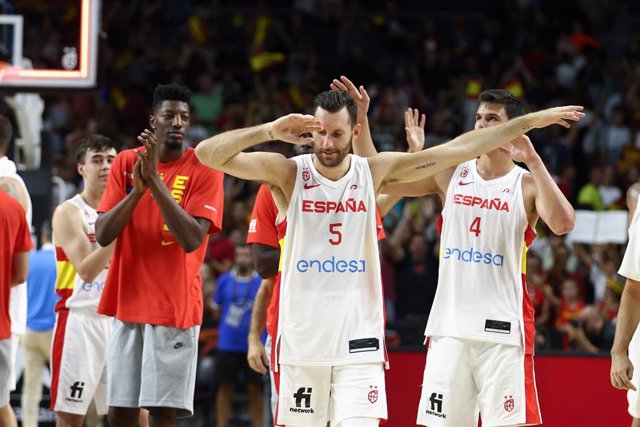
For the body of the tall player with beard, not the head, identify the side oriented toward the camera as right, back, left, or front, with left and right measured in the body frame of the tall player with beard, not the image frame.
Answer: front

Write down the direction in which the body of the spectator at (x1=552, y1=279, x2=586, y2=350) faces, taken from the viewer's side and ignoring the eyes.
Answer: toward the camera

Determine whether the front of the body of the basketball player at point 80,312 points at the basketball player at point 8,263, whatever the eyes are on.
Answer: no

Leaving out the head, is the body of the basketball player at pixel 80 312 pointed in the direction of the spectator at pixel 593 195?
no

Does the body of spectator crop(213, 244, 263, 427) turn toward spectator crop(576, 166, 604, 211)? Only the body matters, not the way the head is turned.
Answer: no

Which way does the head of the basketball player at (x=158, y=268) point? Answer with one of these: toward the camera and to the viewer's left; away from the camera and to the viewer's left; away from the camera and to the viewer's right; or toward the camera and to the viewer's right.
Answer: toward the camera and to the viewer's right

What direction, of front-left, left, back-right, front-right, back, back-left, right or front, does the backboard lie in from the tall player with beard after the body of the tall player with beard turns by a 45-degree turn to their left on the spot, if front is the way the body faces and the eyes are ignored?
back

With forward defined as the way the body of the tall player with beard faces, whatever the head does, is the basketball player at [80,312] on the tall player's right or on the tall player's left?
on the tall player's right

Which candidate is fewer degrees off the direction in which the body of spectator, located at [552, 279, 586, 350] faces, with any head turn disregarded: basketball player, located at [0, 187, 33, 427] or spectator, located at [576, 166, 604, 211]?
the basketball player

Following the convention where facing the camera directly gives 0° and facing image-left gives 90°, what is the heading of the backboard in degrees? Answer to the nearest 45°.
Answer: approximately 0°

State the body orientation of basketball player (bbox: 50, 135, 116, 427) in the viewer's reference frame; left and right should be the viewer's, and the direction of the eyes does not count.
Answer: facing the viewer and to the right of the viewer

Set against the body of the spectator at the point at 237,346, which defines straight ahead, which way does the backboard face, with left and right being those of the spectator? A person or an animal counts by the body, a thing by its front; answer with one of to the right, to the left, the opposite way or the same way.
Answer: the same way

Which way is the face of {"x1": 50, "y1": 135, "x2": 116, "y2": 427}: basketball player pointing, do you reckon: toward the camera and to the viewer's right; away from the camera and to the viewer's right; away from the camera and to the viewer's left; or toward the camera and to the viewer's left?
toward the camera and to the viewer's right

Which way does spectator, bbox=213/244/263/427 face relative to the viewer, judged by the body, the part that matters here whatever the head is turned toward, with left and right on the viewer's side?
facing the viewer
